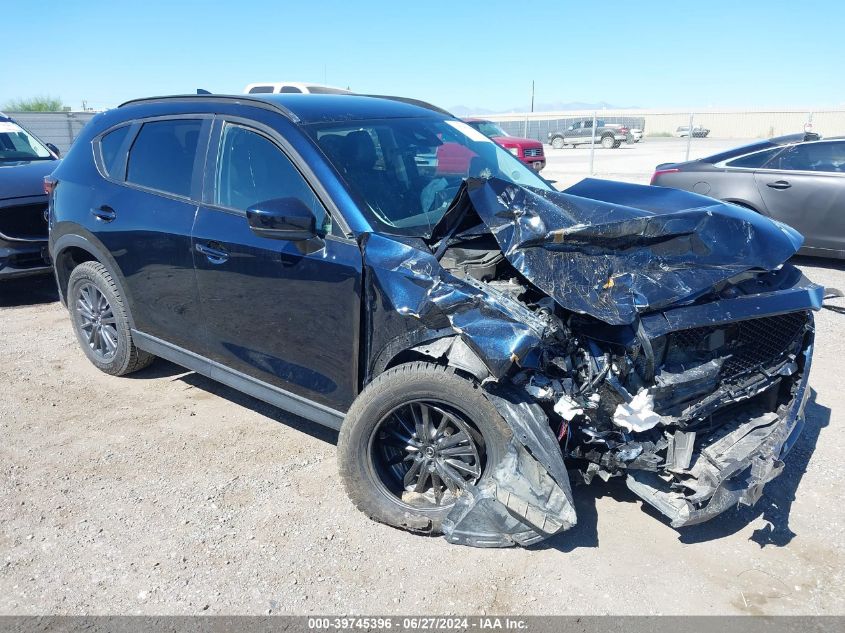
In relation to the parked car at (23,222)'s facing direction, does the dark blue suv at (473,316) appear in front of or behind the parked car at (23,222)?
in front

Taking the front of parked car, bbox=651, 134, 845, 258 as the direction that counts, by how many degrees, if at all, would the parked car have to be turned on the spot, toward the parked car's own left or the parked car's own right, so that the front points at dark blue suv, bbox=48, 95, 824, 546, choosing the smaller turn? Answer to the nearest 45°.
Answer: approximately 90° to the parked car's own right

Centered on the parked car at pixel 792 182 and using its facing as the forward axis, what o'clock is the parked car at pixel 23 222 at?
the parked car at pixel 23 222 is roughly at 5 o'clock from the parked car at pixel 792 182.

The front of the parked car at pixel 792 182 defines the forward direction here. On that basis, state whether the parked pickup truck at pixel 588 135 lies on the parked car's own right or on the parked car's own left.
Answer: on the parked car's own left

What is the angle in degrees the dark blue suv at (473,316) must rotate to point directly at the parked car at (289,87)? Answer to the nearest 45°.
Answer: approximately 135° to its left

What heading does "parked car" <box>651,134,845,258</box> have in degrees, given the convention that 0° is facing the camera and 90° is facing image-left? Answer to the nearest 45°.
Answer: approximately 270°
